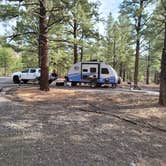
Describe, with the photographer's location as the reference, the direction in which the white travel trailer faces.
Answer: facing to the left of the viewer

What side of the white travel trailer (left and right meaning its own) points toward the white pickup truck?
front
